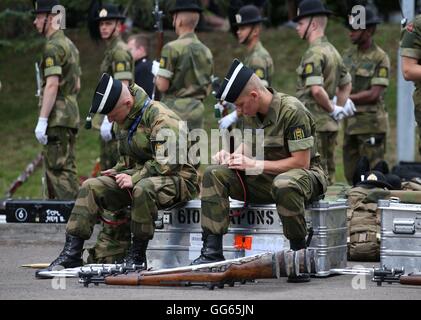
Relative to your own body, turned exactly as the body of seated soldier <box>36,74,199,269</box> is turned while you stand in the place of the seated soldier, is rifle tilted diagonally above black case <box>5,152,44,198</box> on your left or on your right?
on your right

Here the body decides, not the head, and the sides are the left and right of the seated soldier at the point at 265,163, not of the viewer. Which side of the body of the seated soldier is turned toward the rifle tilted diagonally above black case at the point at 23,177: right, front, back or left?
right

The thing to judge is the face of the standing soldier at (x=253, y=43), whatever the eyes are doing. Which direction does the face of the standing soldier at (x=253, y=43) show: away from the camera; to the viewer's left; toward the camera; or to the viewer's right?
to the viewer's left

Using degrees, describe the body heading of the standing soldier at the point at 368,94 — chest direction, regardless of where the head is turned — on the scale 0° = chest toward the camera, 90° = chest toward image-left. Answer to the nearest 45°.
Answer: approximately 45°
